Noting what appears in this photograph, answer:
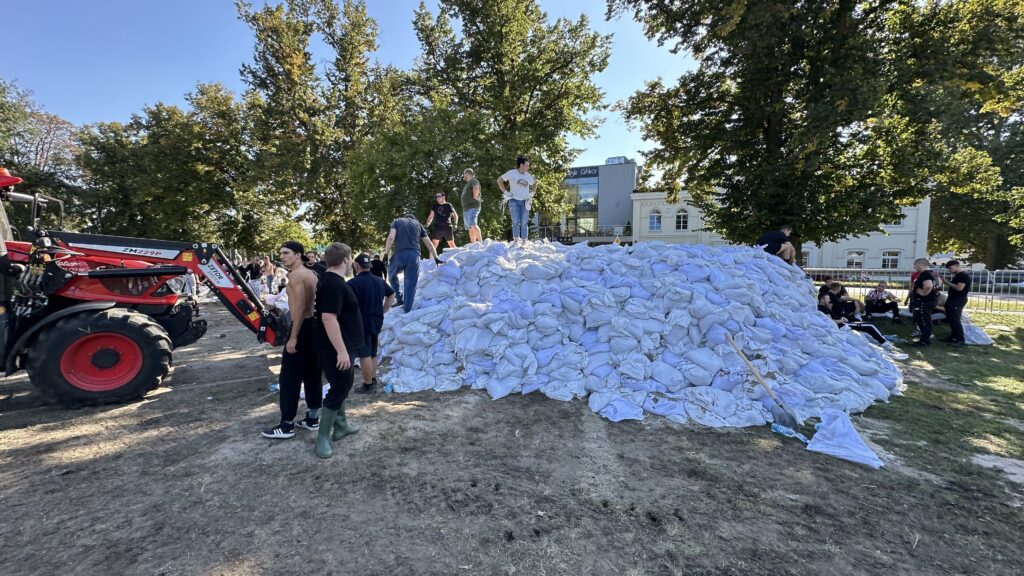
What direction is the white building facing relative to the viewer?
toward the camera

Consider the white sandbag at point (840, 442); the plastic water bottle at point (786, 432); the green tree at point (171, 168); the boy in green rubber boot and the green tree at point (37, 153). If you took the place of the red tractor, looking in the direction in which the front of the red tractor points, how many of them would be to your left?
2

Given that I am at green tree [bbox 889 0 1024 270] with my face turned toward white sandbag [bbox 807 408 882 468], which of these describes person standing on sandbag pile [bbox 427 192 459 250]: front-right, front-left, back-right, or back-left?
front-right

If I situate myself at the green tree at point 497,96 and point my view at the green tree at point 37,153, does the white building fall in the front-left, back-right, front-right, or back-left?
back-right

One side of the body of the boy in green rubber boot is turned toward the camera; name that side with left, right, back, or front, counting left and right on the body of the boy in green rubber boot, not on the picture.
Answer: right

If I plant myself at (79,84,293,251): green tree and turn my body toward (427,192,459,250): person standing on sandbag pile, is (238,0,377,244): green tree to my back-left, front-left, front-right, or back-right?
front-left

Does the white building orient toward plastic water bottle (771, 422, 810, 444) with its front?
yes

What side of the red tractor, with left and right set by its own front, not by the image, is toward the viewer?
right

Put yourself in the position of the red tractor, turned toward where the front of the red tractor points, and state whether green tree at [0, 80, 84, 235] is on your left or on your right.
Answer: on your left

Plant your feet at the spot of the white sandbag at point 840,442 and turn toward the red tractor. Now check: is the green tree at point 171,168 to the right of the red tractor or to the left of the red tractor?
right

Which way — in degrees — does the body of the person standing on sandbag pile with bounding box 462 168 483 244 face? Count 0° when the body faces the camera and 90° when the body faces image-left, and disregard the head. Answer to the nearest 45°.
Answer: approximately 90°
